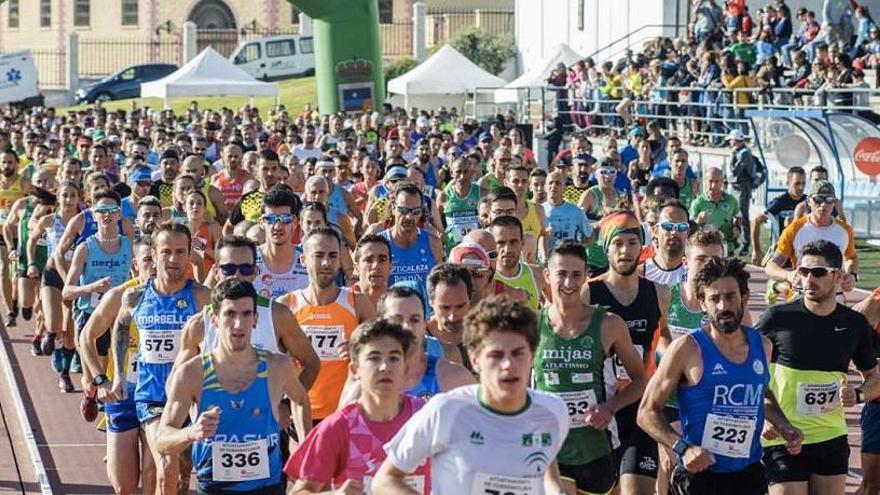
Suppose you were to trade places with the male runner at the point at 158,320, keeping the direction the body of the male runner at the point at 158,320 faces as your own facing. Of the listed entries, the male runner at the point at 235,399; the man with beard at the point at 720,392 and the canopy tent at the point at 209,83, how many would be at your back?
1

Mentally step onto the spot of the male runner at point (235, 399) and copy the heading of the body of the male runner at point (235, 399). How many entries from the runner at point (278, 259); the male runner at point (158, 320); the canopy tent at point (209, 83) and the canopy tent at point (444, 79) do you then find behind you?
4

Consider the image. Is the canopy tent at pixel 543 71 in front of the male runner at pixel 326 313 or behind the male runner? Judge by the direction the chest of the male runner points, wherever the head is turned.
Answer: behind

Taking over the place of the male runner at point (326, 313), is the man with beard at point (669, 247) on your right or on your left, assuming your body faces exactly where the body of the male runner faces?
on your left

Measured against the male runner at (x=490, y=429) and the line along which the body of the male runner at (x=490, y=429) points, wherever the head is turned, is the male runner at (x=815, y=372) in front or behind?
behind

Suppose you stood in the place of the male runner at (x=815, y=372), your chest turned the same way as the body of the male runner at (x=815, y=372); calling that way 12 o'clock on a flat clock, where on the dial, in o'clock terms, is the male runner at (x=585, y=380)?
the male runner at (x=585, y=380) is roughly at 2 o'clock from the male runner at (x=815, y=372).

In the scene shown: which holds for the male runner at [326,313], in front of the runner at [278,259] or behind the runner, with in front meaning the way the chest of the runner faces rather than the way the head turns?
in front
